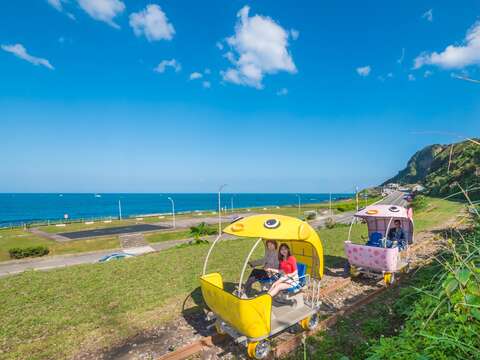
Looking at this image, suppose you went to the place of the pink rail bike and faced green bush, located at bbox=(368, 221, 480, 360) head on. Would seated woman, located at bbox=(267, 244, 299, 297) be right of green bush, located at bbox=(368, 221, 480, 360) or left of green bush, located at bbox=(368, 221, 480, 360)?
right

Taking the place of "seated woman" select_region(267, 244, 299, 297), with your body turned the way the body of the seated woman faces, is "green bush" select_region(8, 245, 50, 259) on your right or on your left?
on your right

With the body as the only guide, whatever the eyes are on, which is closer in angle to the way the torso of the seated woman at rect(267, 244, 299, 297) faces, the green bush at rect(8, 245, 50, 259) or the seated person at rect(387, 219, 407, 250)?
the green bush

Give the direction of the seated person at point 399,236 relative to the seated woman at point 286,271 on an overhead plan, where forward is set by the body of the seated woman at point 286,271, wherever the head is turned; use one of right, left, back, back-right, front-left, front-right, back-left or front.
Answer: back

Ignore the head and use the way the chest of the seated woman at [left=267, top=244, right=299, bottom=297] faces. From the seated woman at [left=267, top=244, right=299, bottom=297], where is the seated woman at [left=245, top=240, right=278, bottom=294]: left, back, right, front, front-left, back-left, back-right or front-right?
right

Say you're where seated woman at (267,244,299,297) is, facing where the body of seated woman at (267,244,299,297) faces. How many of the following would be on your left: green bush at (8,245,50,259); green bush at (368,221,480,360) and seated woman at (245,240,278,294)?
1

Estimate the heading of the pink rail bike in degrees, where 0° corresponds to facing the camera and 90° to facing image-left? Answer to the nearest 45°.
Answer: approximately 45°
